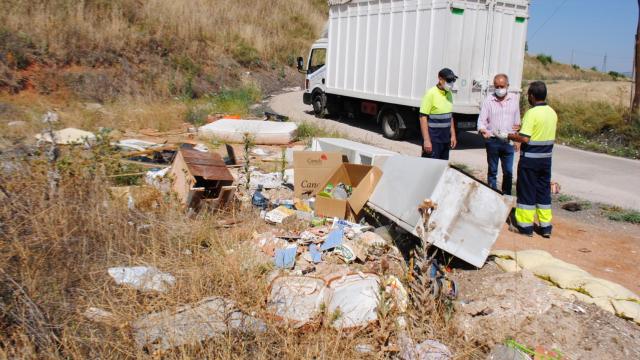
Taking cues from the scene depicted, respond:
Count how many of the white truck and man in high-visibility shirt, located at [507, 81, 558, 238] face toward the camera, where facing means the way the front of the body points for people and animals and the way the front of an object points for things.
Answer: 0

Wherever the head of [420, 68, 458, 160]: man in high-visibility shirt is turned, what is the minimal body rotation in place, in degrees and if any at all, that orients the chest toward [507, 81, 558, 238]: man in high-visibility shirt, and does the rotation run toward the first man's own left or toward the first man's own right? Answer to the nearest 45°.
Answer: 0° — they already face them

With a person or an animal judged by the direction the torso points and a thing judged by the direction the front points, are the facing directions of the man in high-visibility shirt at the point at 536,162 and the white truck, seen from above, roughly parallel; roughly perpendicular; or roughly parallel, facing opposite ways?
roughly parallel

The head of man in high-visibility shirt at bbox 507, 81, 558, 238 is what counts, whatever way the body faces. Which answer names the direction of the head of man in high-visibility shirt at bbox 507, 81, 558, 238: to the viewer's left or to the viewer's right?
to the viewer's left

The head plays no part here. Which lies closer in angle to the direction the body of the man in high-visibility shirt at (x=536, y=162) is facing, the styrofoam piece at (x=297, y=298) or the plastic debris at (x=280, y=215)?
the plastic debris

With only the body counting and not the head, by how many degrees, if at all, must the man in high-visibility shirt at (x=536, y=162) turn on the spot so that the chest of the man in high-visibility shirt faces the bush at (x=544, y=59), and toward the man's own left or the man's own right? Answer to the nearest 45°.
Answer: approximately 45° to the man's own right

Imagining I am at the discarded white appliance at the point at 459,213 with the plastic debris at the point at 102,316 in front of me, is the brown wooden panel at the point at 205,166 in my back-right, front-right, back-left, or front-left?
front-right

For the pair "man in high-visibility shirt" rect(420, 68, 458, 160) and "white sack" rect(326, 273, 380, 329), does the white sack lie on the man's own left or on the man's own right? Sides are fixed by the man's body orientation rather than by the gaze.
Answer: on the man's own right

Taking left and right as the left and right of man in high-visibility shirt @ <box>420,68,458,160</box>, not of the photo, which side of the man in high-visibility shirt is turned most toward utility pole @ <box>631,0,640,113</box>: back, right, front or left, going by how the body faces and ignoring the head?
left

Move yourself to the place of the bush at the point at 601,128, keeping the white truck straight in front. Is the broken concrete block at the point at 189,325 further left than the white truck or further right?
left

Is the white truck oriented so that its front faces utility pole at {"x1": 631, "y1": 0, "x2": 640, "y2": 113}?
no

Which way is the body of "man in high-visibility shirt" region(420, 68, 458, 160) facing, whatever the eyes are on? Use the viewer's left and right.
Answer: facing the viewer and to the right of the viewer

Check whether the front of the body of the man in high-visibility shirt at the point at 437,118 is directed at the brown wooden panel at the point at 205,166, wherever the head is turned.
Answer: no
